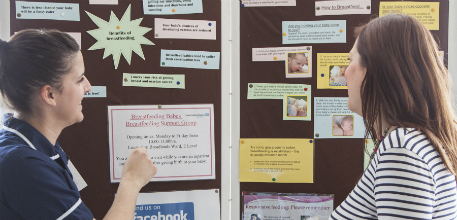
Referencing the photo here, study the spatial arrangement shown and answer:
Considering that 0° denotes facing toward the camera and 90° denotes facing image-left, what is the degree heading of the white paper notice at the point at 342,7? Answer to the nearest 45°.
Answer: approximately 0°

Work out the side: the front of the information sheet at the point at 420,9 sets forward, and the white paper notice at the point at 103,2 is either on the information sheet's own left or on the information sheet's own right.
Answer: on the information sheet's own right

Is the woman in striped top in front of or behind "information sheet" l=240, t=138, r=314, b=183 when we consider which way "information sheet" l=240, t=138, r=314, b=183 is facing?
in front

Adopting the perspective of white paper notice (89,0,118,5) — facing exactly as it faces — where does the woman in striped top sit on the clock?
The woman in striped top is roughly at 11 o'clock from the white paper notice.

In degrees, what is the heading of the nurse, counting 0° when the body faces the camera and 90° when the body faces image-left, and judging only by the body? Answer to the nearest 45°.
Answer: approximately 270°

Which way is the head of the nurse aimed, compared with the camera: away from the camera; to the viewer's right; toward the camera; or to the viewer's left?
to the viewer's right

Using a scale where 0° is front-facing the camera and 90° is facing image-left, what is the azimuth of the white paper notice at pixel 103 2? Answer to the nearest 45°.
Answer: approximately 0°
